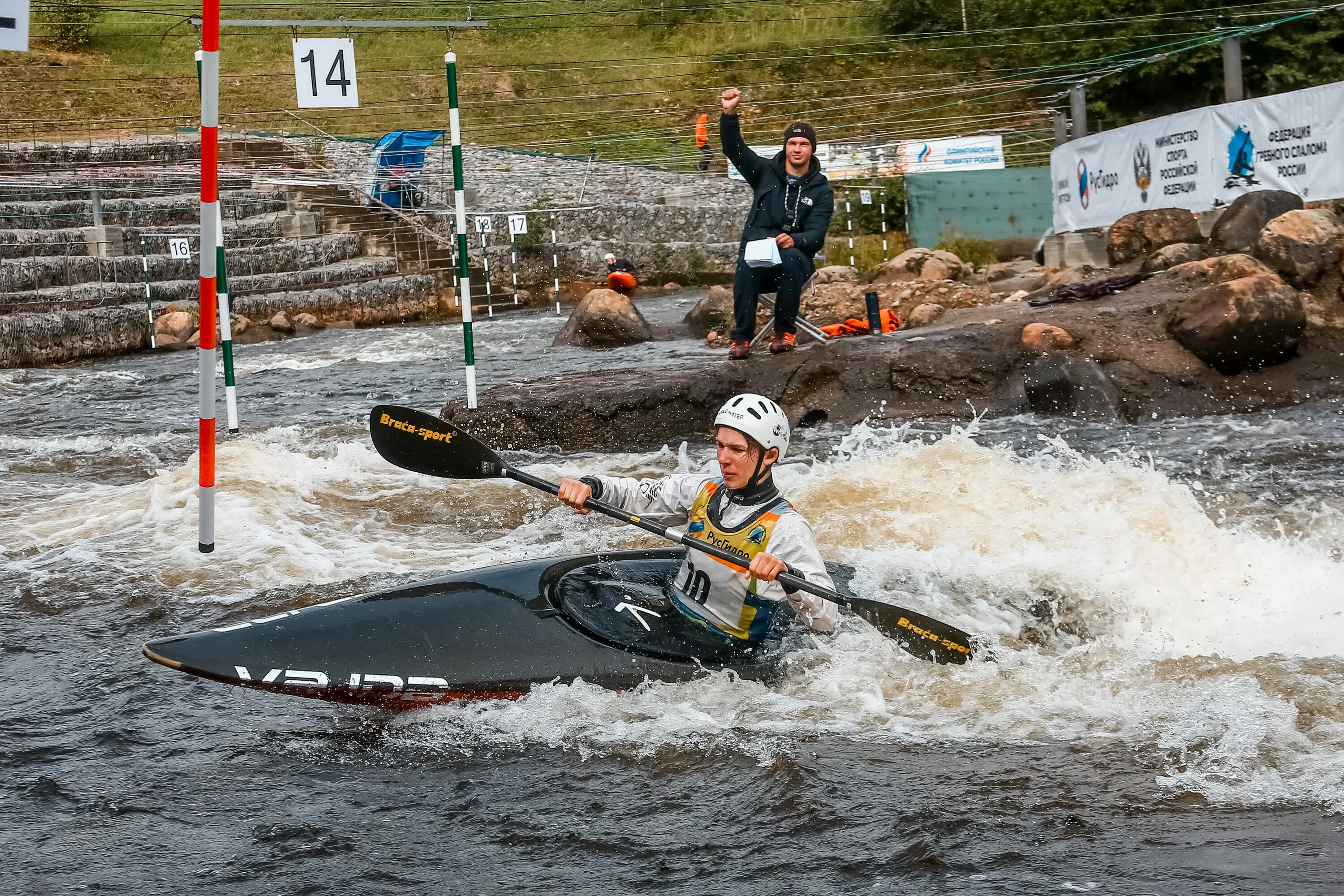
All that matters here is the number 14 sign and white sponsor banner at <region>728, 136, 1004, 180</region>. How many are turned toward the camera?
2

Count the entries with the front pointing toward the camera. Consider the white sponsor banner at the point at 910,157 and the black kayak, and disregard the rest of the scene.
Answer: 1

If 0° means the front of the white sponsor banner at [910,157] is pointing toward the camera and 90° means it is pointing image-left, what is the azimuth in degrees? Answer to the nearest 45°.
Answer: approximately 0°

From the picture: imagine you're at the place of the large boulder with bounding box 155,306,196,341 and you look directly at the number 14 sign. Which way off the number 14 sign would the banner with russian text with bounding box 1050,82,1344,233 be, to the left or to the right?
left

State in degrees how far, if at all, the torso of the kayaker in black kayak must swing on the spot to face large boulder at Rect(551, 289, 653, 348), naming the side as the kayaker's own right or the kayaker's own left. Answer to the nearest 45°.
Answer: approximately 135° to the kayaker's own right

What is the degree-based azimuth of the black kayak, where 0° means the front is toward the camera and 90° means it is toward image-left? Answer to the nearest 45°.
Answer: approximately 90°

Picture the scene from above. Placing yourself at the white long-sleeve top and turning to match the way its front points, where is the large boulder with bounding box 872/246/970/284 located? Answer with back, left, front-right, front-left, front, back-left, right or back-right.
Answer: back-right

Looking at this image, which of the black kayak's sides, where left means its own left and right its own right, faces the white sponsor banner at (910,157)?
right

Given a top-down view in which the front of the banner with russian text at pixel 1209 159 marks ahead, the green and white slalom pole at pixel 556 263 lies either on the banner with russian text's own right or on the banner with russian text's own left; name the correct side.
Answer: on the banner with russian text's own right

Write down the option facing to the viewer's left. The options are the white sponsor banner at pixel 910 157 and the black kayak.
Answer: the black kayak
